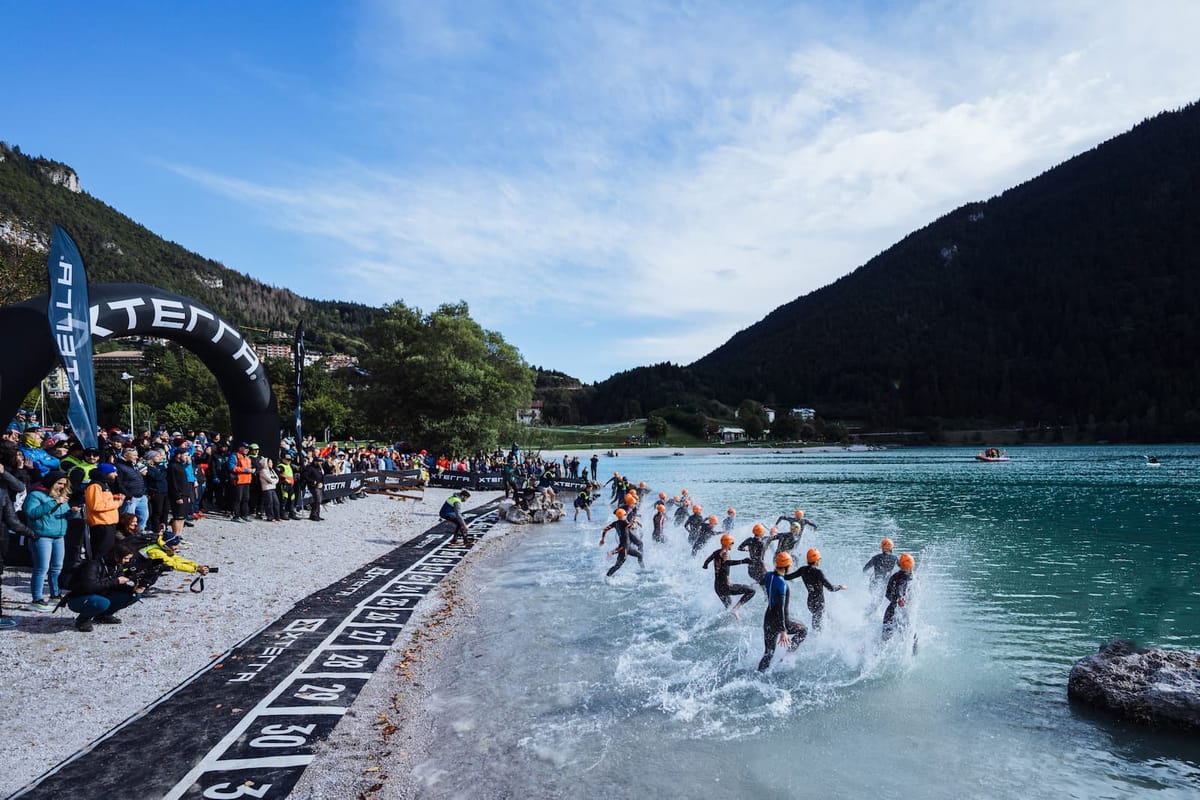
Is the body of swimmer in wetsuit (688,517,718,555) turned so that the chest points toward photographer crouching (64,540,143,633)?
no

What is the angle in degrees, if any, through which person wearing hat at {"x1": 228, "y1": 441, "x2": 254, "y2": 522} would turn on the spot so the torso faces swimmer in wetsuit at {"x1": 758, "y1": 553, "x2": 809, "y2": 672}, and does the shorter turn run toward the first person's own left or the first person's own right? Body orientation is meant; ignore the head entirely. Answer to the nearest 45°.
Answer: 0° — they already face them

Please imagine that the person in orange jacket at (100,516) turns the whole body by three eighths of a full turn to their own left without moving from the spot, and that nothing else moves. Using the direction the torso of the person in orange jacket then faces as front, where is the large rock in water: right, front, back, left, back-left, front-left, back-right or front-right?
back

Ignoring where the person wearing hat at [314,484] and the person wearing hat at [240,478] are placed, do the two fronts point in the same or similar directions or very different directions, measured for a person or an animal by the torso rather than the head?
same or similar directions

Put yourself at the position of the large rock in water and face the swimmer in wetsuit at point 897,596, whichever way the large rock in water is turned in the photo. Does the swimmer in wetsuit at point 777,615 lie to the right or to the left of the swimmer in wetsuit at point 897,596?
left

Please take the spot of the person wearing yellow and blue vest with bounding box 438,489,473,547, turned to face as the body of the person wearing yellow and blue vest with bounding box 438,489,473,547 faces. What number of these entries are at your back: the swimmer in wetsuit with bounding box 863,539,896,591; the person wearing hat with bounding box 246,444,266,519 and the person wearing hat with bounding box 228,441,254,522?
2

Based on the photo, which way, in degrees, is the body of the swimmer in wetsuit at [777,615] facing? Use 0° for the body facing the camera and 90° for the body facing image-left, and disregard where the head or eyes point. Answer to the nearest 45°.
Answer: approximately 225°

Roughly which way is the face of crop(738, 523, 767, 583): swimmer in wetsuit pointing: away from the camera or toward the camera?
away from the camera

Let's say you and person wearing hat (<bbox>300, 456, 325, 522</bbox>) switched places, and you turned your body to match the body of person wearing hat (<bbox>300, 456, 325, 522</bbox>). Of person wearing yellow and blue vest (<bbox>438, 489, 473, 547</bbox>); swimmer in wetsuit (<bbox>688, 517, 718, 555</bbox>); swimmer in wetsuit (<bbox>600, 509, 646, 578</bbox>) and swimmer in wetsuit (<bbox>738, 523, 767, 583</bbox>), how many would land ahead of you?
4

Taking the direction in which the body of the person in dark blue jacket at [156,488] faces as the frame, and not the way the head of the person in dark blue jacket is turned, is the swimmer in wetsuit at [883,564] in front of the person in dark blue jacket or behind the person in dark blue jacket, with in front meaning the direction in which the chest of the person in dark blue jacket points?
in front

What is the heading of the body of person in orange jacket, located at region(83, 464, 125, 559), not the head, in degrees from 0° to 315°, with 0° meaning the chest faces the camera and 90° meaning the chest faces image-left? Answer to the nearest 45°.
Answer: approximately 270°

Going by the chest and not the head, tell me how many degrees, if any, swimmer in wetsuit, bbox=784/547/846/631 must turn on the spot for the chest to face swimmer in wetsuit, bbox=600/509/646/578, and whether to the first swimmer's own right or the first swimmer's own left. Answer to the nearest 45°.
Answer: approximately 90° to the first swimmer's own left

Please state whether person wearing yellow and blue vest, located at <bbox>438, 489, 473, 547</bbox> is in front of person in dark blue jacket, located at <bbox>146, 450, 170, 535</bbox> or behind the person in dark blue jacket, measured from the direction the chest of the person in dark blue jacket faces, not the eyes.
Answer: in front

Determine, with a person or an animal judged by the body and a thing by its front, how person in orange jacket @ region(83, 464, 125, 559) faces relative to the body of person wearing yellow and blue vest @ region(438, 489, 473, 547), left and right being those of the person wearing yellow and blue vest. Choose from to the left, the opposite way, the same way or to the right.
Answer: the same way

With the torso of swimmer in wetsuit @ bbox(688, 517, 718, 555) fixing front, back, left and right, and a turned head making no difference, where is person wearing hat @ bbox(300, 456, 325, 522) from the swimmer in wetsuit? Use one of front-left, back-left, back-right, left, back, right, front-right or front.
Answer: back-left

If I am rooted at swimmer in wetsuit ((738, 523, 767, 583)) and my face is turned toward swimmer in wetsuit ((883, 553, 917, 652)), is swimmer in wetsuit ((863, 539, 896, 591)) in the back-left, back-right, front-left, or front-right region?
front-left
